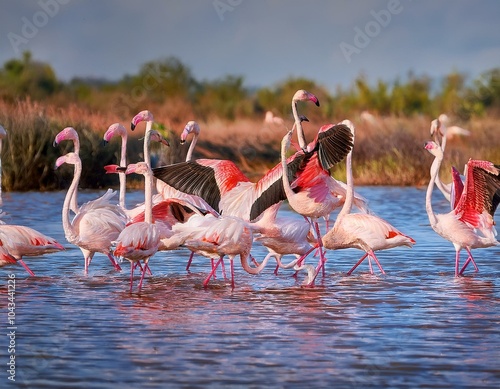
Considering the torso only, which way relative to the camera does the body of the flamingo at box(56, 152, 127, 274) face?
to the viewer's left

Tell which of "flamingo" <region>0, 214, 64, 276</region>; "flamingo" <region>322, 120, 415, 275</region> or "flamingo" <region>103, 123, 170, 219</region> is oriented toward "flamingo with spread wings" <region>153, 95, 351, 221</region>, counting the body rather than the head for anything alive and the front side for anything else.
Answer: "flamingo" <region>322, 120, 415, 275</region>

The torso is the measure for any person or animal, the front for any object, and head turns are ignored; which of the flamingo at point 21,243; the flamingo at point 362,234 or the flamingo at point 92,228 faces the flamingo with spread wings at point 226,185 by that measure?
the flamingo at point 362,234

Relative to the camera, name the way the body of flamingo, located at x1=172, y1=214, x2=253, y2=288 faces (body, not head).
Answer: to the viewer's right

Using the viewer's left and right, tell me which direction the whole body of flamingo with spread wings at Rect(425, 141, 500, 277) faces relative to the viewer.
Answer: facing to the left of the viewer

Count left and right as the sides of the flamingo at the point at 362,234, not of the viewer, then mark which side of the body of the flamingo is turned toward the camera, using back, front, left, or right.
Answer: left

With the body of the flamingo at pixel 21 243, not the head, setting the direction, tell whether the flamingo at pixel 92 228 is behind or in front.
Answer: behind

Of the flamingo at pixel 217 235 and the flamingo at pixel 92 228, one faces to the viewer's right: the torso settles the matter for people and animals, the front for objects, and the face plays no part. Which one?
the flamingo at pixel 217 235

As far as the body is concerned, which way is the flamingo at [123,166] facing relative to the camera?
to the viewer's left

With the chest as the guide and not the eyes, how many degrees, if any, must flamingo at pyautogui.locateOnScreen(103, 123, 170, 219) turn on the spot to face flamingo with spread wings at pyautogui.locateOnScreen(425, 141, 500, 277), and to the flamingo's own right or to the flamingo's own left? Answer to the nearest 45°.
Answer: approximately 180°

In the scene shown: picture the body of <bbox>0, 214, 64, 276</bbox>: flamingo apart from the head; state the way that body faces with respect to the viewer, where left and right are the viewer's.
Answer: facing to the left of the viewer
